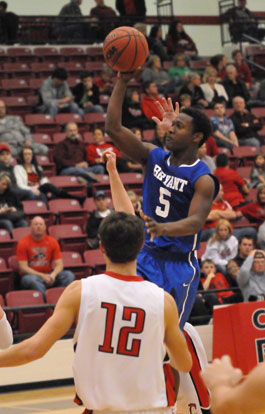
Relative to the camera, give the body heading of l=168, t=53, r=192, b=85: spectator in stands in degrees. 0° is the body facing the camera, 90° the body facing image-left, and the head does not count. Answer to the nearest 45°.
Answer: approximately 0°

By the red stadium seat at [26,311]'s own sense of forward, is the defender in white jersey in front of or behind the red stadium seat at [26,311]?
in front

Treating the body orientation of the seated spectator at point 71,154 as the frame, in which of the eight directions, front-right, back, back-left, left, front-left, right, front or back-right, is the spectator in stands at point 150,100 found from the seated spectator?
left

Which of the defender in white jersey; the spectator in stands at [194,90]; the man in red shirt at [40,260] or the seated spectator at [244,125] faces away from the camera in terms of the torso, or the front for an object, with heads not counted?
the defender in white jersey

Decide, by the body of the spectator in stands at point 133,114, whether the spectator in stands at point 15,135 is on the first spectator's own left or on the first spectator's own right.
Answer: on the first spectator's own right

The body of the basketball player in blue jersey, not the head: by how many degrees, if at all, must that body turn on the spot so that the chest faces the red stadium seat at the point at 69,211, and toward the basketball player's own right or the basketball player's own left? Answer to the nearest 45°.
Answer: approximately 135° to the basketball player's own right

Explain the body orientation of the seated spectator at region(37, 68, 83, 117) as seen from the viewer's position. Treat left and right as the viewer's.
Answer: facing the viewer and to the right of the viewer

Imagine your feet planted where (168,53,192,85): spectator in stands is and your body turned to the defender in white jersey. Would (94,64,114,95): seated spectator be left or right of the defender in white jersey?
right

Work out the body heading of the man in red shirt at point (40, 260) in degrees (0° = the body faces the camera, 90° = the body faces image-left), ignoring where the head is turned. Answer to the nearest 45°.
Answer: approximately 0°

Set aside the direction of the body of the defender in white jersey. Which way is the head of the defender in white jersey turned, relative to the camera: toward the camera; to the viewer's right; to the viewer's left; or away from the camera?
away from the camera

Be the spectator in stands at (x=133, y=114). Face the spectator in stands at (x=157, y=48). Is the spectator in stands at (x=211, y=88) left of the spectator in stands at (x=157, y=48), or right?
right

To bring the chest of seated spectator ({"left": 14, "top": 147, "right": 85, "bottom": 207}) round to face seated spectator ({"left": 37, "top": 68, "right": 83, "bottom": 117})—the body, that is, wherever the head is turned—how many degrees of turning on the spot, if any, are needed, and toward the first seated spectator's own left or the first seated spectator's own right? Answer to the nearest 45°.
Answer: approximately 135° to the first seated spectator's own left

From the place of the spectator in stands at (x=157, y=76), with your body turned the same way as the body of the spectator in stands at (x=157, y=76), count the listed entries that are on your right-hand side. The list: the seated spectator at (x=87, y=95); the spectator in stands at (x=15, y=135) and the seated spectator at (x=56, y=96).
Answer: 3

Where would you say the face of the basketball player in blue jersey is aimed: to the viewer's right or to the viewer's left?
to the viewer's left

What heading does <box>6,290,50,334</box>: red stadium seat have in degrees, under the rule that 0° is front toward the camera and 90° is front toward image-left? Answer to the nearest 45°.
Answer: approximately 315°

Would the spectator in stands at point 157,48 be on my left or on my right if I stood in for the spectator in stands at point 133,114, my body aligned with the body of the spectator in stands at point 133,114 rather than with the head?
on my left
